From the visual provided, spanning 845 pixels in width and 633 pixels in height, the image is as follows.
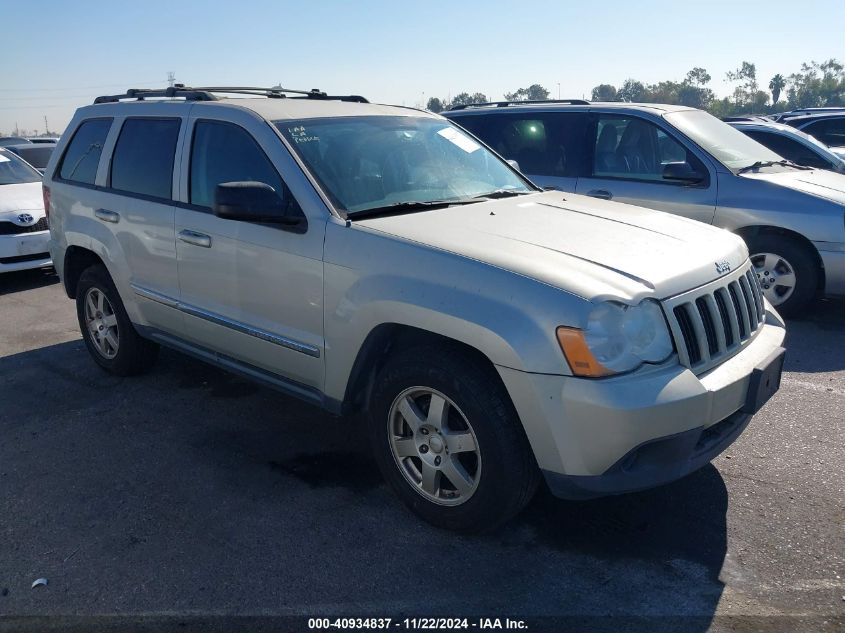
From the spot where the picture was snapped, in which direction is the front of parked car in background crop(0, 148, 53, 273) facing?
facing the viewer and to the right of the viewer

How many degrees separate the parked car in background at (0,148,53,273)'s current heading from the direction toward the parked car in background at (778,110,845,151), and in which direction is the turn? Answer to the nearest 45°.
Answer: approximately 45° to its left

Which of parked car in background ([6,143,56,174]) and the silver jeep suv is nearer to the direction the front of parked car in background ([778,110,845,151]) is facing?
the silver jeep suv

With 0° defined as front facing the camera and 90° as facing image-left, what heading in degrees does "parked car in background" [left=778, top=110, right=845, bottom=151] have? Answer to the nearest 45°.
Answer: approximately 315°

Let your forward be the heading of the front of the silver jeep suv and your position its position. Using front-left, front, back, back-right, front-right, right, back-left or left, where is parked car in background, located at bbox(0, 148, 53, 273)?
back

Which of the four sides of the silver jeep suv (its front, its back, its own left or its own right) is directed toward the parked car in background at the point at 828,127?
left
